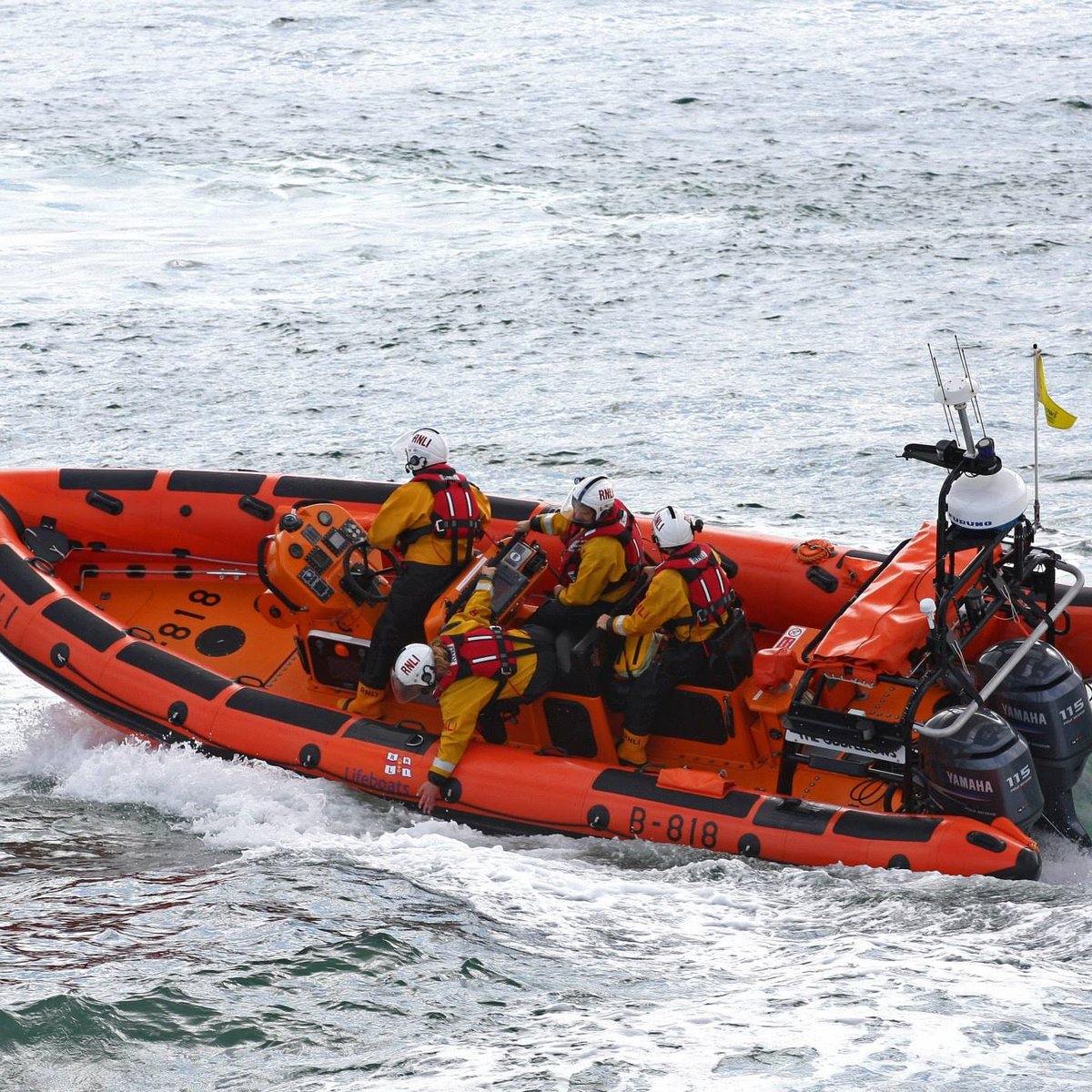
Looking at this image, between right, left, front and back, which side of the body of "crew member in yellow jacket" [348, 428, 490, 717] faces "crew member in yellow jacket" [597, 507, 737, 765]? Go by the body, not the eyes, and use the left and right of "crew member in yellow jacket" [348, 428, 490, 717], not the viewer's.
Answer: back

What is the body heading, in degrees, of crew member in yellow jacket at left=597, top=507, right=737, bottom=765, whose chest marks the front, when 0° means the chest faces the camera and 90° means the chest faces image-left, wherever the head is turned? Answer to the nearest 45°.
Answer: approximately 135°

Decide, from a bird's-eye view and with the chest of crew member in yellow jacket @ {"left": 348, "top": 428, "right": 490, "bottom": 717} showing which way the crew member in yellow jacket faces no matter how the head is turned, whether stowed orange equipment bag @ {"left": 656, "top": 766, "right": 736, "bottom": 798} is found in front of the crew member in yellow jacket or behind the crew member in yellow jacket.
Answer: behind

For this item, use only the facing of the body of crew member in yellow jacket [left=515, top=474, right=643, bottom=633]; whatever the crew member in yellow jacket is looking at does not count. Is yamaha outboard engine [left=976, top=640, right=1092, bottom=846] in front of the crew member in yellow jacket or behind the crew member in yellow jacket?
behind

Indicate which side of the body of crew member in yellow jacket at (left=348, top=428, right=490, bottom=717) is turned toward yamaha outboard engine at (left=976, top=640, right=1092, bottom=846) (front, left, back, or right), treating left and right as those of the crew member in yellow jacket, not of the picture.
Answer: back

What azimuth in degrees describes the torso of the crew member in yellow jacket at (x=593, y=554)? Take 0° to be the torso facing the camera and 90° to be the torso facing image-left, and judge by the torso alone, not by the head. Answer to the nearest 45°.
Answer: approximately 90°
